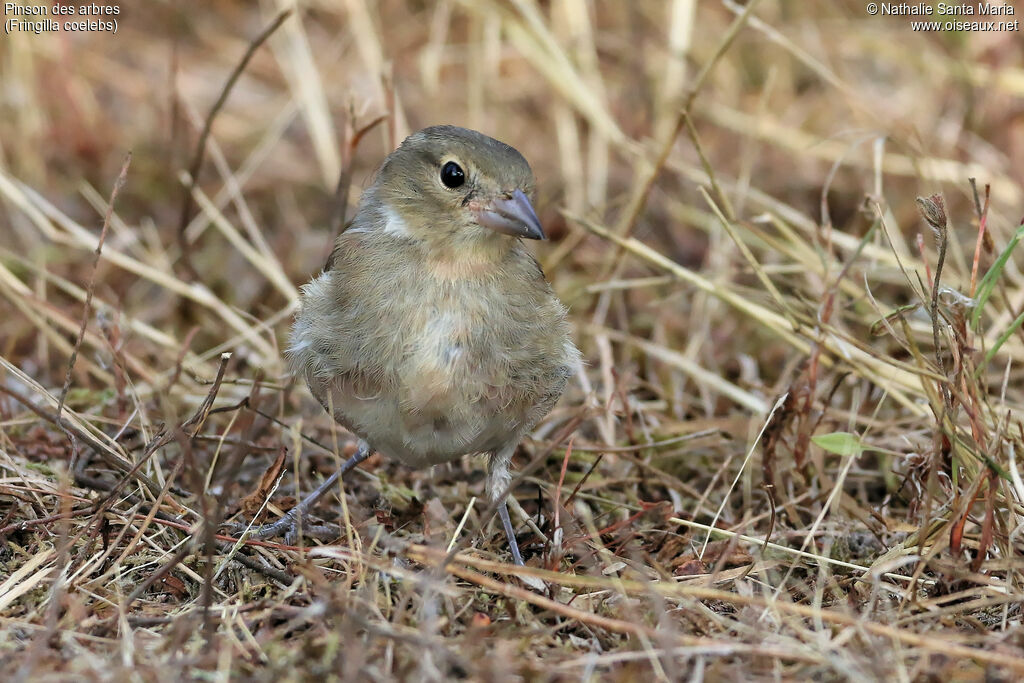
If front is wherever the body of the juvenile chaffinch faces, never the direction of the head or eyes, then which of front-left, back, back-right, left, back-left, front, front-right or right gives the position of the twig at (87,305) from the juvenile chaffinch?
right

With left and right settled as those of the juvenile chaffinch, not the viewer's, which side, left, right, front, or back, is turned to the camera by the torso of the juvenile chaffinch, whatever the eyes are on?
front
